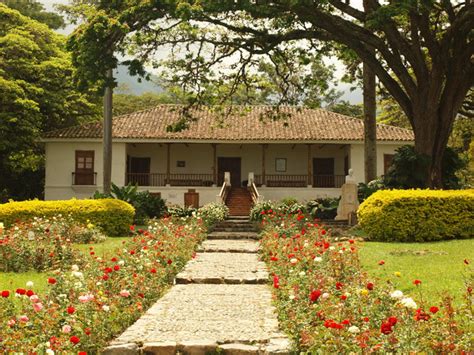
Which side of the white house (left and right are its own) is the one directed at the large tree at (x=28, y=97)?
right

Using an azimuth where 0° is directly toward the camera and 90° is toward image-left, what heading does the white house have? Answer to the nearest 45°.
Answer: approximately 0°

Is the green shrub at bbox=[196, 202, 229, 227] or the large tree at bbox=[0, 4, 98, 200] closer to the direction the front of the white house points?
the green shrub

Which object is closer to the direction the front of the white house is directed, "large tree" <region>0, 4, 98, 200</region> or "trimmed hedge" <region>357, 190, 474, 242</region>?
the trimmed hedge

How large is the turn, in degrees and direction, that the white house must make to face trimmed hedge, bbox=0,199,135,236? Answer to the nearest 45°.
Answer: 0° — it already faces it
